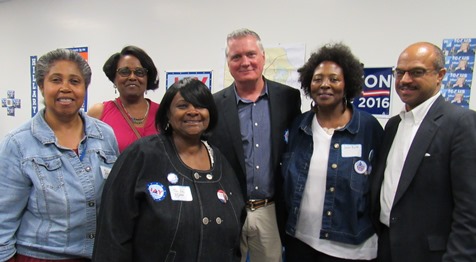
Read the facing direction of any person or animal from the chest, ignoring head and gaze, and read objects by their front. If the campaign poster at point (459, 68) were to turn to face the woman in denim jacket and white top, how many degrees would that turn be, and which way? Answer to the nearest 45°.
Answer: approximately 45° to its right

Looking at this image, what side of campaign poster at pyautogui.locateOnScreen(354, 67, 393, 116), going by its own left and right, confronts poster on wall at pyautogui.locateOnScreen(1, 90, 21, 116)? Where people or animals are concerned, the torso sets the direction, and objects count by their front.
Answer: right

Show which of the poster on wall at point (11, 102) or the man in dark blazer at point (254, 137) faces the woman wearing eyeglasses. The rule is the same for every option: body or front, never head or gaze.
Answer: the poster on wall

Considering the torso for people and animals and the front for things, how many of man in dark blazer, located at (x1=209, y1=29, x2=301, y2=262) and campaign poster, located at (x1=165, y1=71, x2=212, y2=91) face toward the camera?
2

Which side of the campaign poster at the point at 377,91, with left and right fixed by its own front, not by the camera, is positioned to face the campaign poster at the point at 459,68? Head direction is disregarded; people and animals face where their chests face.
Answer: left

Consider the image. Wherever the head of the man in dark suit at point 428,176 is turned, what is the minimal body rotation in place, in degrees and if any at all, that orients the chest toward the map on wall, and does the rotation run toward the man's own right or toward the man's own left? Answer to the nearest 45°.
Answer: approximately 90° to the man's own right
